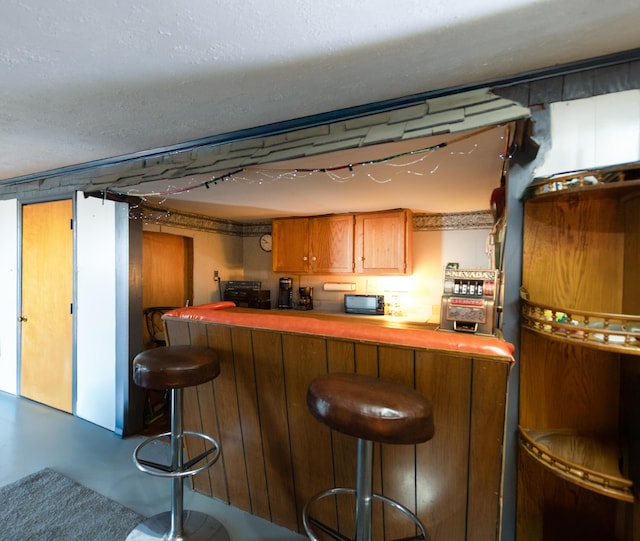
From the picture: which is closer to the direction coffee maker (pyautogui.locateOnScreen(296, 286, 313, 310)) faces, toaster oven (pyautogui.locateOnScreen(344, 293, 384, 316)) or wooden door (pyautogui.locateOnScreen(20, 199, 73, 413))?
the wooden door

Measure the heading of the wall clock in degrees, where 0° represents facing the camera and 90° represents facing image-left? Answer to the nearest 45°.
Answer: approximately 45°

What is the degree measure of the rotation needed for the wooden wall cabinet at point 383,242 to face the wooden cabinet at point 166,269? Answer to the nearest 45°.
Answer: approximately 45° to its right

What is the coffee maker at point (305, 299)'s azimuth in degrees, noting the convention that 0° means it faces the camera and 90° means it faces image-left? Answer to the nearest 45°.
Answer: approximately 45°

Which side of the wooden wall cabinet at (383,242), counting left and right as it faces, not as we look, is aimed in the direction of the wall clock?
right

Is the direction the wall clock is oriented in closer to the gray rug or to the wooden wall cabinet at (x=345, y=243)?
the gray rug

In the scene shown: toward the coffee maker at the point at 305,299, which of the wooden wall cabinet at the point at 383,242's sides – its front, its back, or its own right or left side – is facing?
right

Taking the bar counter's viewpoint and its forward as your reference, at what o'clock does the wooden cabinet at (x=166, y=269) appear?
The wooden cabinet is roughly at 3 o'clock from the bar counter.

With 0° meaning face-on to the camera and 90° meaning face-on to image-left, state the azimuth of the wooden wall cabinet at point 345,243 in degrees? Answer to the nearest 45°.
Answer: approximately 45°
